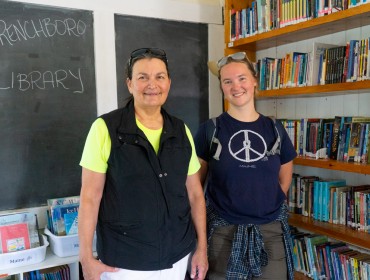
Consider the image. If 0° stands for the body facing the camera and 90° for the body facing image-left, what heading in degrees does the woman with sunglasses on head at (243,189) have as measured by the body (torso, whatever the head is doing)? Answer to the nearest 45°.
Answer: approximately 0°

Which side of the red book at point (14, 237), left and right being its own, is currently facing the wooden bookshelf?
left

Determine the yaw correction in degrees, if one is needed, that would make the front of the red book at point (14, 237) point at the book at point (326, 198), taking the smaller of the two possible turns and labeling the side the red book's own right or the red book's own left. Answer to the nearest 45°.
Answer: approximately 90° to the red book's own left

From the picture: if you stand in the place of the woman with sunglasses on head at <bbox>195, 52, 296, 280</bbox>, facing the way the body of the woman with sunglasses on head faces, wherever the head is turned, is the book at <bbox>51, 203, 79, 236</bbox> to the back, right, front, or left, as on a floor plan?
right

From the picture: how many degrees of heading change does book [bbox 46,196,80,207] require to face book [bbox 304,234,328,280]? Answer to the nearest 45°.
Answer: approximately 90° to its left

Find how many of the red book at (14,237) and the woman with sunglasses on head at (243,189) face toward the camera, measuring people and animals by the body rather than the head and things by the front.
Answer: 2
